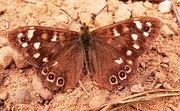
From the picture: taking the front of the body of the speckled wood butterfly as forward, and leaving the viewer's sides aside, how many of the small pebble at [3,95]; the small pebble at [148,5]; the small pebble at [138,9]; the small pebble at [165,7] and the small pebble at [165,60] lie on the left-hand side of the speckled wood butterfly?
1

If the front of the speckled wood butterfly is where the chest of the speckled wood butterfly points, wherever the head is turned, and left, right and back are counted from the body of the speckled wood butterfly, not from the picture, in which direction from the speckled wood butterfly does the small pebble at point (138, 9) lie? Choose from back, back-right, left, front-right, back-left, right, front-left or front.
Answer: front-right

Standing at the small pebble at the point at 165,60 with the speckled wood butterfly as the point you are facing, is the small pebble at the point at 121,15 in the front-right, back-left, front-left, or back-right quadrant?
front-right

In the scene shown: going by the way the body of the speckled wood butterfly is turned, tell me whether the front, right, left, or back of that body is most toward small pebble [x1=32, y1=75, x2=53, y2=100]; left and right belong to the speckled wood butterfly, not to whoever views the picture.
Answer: left

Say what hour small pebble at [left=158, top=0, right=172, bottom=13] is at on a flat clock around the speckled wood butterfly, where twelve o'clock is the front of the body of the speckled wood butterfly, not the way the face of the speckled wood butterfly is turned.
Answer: The small pebble is roughly at 2 o'clock from the speckled wood butterfly.

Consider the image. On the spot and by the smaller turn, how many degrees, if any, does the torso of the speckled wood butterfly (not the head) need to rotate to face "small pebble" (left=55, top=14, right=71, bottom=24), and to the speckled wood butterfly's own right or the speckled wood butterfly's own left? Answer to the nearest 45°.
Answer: approximately 45° to the speckled wood butterfly's own left

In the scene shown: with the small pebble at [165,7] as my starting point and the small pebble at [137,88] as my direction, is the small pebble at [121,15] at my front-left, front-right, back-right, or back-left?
front-right

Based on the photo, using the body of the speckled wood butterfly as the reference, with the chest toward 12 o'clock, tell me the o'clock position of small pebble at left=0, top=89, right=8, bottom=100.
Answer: The small pebble is roughly at 9 o'clock from the speckled wood butterfly.

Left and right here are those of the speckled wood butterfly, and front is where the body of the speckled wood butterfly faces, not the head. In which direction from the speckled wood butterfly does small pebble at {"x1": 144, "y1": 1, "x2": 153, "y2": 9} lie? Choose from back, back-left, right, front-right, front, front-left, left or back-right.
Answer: front-right

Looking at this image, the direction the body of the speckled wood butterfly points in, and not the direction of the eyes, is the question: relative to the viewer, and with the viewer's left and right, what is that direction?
facing away from the viewer
